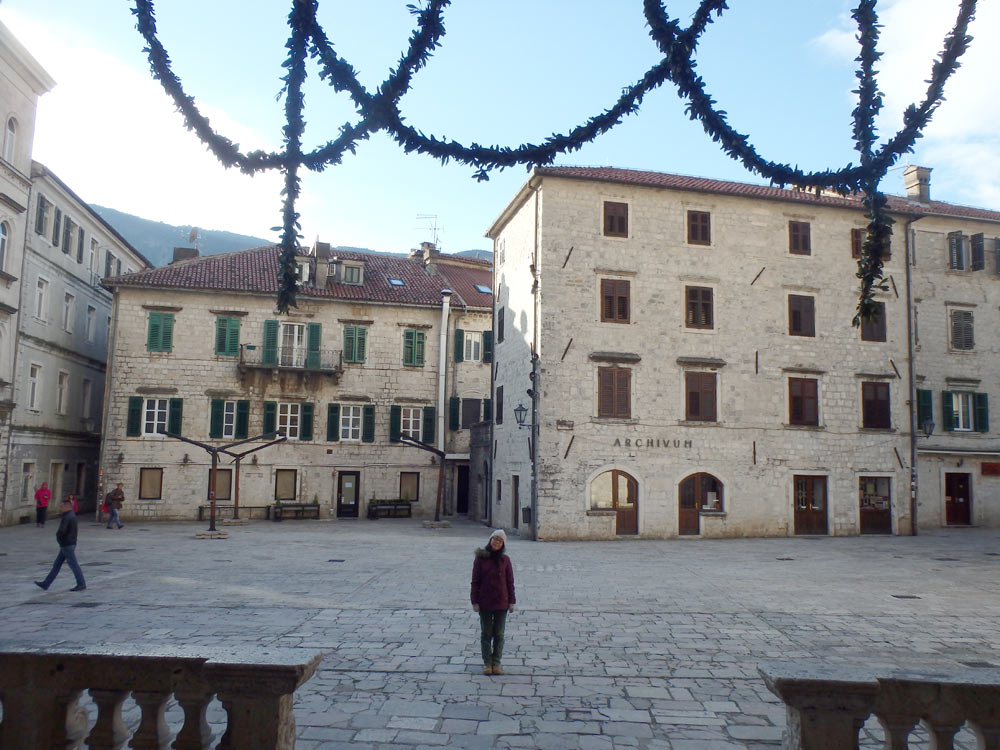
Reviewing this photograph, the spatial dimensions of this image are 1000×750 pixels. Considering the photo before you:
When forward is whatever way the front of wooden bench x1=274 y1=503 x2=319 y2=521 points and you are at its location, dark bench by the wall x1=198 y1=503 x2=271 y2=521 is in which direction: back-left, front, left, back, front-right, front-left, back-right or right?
right

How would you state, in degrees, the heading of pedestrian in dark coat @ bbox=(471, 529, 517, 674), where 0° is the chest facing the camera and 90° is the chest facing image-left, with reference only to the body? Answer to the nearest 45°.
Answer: approximately 0°

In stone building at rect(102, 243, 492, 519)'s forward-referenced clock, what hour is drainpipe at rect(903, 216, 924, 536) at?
The drainpipe is roughly at 10 o'clock from the stone building.

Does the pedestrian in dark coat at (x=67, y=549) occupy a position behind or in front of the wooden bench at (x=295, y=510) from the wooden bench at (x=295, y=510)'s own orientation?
in front

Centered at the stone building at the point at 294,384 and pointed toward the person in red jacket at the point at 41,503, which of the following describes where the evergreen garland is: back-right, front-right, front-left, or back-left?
front-left

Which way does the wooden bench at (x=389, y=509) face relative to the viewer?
toward the camera

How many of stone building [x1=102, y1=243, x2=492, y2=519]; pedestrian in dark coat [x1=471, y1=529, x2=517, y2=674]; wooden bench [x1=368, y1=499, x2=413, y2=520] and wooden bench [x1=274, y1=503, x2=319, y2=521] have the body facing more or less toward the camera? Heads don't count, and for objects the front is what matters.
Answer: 4

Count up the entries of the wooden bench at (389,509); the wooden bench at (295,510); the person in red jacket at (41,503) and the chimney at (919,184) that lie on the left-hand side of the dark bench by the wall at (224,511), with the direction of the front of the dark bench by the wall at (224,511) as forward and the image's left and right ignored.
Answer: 3

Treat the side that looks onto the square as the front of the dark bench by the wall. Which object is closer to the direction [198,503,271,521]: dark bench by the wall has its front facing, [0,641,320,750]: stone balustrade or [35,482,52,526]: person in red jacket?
the stone balustrade

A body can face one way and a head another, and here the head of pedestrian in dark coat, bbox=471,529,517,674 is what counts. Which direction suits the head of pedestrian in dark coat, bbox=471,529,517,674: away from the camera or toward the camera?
toward the camera

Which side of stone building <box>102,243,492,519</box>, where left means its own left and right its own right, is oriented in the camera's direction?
front

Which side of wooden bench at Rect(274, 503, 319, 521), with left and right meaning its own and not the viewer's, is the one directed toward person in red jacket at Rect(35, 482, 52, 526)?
right
